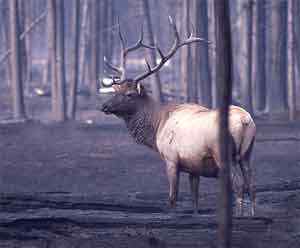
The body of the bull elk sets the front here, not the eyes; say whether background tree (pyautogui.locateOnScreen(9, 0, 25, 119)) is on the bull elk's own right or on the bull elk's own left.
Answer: on the bull elk's own right

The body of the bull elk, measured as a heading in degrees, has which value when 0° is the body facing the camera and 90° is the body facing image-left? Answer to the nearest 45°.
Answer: approximately 90°

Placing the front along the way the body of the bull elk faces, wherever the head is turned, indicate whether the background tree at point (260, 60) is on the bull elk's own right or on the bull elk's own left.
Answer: on the bull elk's own right

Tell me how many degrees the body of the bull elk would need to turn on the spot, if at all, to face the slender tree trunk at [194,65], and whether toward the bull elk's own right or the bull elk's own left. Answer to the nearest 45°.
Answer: approximately 90° to the bull elk's own right

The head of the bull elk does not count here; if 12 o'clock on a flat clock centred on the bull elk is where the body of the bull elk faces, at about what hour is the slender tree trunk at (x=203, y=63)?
The slender tree trunk is roughly at 3 o'clock from the bull elk.

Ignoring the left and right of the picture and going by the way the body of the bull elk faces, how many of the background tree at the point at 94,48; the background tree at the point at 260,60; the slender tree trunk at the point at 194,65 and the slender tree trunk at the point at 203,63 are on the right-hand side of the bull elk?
4

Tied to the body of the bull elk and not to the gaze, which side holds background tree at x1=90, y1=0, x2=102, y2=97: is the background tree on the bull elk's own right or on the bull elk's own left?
on the bull elk's own right
